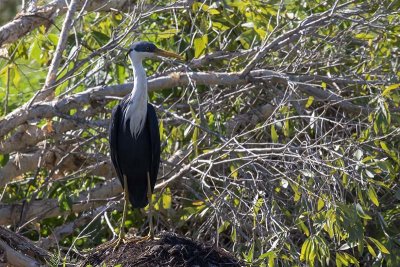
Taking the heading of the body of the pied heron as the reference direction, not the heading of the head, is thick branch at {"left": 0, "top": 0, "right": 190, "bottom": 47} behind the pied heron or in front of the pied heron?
behind

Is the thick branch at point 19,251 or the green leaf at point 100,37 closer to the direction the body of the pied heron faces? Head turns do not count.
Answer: the thick branch

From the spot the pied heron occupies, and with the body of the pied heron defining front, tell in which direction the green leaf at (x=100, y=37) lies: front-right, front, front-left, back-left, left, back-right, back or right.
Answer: back

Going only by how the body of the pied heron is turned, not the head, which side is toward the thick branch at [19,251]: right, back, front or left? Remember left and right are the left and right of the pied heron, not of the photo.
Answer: right

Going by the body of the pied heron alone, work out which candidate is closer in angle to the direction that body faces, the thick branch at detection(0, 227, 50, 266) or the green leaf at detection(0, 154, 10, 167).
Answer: the thick branch

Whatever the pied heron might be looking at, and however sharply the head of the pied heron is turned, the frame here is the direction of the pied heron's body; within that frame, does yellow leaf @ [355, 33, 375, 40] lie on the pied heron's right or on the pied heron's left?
on the pied heron's left

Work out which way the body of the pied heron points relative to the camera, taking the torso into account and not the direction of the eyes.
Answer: toward the camera
